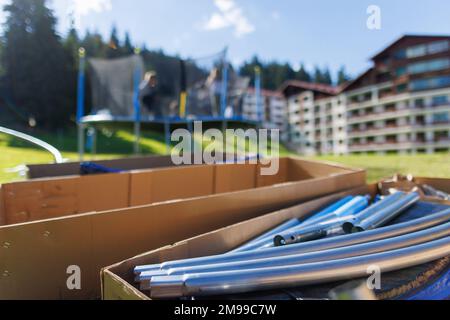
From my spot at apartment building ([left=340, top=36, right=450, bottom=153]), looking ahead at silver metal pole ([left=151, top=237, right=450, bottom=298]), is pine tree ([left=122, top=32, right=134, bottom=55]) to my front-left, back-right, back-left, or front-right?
front-right

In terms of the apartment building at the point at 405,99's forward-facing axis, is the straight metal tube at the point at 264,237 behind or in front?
in front

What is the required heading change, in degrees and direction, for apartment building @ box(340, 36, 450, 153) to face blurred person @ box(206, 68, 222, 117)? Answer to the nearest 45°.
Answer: approximately 45° to its left

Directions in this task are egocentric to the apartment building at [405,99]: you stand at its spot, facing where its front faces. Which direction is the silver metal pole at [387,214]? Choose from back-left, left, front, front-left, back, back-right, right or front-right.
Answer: front-left

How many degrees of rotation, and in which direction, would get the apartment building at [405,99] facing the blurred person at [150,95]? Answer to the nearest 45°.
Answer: approximately 45° to its left

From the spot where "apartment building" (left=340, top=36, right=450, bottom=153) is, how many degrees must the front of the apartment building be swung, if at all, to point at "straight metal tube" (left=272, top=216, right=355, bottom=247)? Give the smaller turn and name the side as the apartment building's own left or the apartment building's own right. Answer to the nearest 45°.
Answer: approximately 45° to the apartment building's own left

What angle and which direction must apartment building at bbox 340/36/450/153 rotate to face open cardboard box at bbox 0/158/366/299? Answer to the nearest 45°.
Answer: approximately 45° to its left

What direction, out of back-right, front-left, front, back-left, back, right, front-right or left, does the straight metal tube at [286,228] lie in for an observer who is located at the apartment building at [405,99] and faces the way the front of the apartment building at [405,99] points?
front-left
